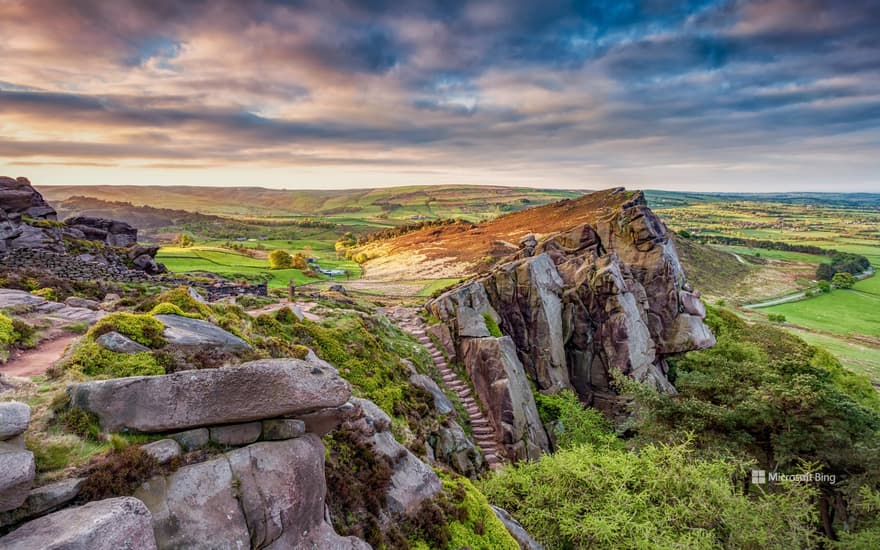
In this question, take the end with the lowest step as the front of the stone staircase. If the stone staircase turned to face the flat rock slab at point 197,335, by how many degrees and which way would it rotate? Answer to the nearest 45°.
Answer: approximately 90° to its right

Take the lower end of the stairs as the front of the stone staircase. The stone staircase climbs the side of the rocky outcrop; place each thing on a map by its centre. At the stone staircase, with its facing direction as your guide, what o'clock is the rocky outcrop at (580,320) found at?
The rocky outcrop is roughly at 9 o'clock from the stone staircase.

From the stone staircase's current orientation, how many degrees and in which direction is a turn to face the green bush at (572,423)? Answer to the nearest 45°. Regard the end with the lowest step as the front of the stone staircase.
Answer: approximately 45° to its left

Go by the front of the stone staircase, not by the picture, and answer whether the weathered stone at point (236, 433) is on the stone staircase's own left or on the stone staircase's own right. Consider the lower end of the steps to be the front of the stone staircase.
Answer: on the stone staircase's own right

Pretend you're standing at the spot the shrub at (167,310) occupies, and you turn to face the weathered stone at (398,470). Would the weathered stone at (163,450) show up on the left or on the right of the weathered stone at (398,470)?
right

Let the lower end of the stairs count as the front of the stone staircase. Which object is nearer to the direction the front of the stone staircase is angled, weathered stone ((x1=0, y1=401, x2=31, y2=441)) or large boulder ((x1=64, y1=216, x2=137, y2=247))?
the weathered stone

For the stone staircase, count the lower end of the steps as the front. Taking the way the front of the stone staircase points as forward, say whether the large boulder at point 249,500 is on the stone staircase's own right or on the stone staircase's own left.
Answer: on the stone staircase's own right

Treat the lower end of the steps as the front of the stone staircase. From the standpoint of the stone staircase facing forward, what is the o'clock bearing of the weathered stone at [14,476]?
The weathered stone is roughly at 2 o'clock from the stone staircase.

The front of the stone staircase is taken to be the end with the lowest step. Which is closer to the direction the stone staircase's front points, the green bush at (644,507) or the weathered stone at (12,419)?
the green bush

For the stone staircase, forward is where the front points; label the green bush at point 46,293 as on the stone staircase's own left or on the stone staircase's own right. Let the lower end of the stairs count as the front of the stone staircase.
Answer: on the stone staircase's own right

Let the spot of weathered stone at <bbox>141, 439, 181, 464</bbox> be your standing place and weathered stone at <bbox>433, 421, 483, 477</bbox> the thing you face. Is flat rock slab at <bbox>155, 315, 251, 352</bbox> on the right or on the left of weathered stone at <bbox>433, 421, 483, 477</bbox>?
left

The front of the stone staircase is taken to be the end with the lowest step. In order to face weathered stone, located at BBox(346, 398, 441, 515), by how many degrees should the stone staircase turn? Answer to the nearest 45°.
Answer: approximately 45° to its right

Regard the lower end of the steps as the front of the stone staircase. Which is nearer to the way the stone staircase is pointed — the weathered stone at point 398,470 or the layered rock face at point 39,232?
the weathered stone

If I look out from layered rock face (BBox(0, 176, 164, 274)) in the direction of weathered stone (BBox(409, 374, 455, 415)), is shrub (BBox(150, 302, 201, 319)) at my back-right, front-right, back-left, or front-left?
front-right
